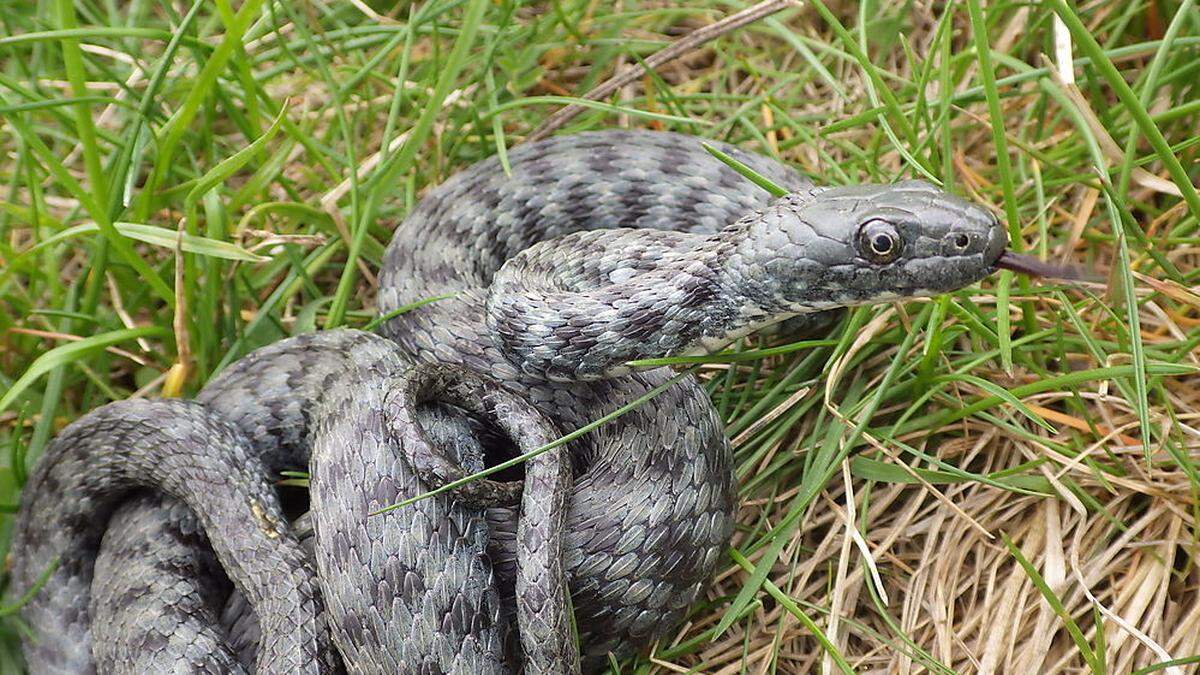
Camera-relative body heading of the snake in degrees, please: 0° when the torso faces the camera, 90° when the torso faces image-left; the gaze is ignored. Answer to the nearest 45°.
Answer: approximately 270°
